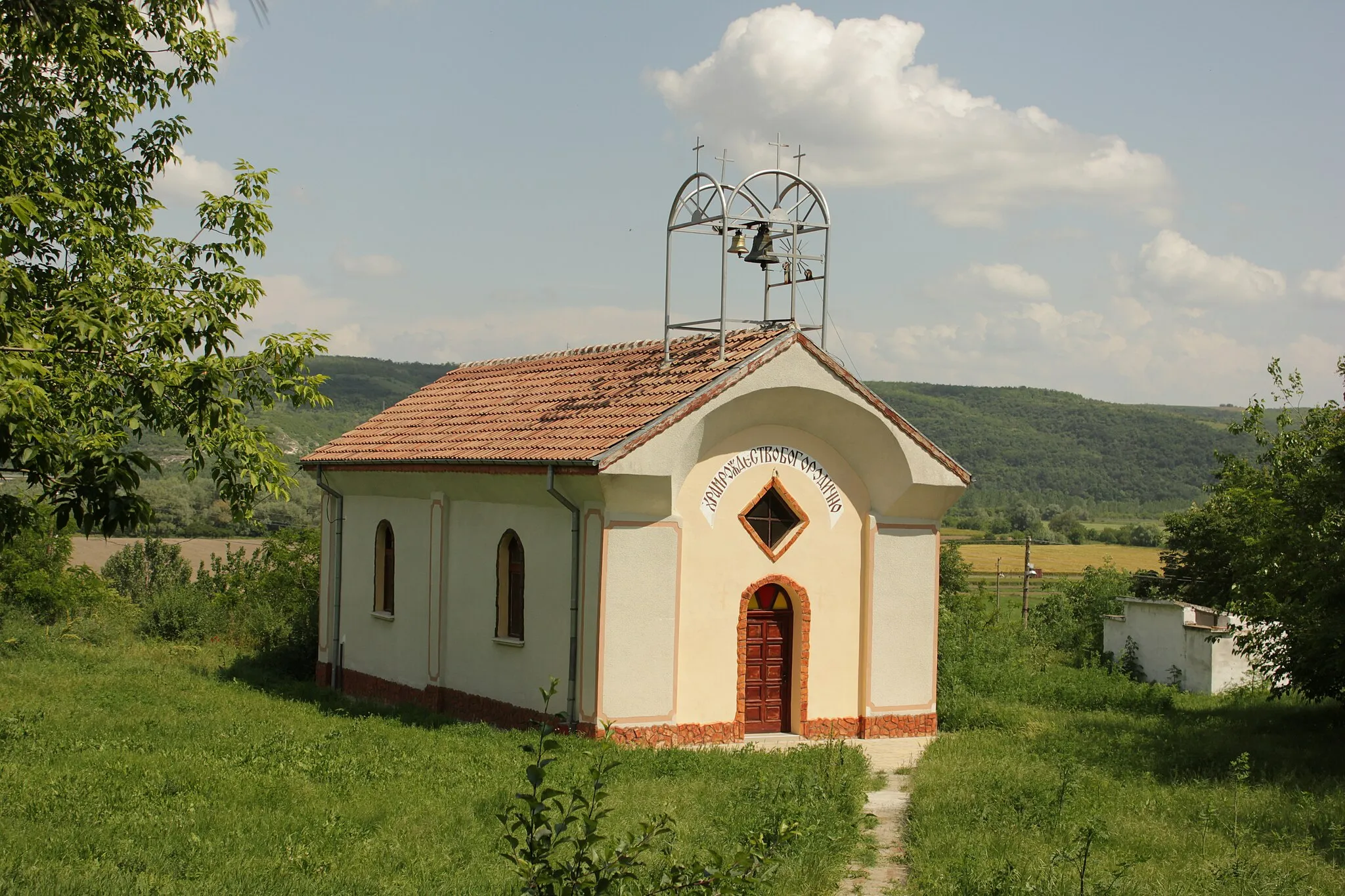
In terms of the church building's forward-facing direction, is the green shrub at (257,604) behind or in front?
behind

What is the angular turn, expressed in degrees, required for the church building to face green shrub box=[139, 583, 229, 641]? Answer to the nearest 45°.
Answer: approximately 180°

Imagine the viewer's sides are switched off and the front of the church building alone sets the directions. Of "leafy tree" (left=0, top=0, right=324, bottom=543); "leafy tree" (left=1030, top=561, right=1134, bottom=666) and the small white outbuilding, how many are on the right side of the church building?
1

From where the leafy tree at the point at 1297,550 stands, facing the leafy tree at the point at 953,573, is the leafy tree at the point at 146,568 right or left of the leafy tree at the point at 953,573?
left

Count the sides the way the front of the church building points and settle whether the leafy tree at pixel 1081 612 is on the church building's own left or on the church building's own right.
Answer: on the church building's own left

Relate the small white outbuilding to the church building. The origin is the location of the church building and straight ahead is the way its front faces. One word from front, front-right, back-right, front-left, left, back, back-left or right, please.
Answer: left

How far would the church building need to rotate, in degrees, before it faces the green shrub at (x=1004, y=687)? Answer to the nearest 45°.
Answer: approximately 90° to its left

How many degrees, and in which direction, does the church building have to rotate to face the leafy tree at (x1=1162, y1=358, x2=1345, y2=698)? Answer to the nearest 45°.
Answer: approximately 45° to its left

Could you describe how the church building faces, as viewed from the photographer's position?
facing the viewer and to the right of the viewer

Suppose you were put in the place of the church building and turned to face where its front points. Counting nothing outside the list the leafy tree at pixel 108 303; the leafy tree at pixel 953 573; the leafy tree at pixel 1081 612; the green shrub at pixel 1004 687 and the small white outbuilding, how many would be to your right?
1

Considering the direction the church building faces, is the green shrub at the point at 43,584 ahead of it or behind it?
behind
